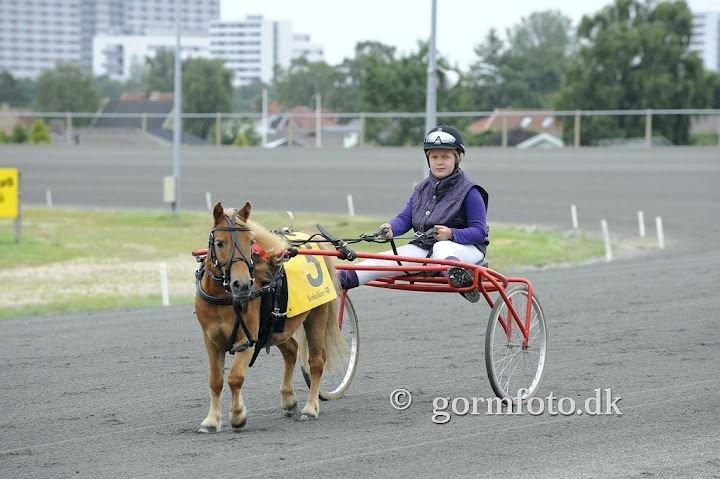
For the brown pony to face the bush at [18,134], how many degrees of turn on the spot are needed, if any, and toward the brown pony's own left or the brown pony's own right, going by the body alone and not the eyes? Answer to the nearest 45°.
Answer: approximately 135° to the brown pony's own right

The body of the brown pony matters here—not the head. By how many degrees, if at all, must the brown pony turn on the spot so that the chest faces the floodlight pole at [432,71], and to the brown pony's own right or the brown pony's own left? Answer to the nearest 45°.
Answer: approximately 135° to the brown pony's own right

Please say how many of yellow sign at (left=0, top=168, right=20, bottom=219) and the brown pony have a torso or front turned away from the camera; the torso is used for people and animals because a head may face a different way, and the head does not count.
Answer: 0

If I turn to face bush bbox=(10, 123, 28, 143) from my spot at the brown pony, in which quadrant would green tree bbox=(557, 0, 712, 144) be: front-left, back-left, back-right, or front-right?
front-right

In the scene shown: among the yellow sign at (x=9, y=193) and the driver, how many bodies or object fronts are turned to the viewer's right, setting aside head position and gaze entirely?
0

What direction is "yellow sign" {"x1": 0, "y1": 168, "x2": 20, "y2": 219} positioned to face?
toward the camera

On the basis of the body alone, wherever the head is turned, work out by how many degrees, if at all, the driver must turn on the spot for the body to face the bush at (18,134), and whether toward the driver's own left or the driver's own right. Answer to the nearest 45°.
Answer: approximately 135° to the driver's own right

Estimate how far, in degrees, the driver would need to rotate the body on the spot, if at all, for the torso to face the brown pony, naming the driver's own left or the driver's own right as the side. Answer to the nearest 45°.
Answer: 0° — they already face it

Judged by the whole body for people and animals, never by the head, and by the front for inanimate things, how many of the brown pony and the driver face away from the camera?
0

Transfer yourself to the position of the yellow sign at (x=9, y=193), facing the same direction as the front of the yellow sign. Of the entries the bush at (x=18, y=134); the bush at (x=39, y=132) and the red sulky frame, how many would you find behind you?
2

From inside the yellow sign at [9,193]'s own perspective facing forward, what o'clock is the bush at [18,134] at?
The bush is roughly at 6 o'clock from the yellow sign.

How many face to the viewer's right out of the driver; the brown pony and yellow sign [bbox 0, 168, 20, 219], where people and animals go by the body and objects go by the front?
0

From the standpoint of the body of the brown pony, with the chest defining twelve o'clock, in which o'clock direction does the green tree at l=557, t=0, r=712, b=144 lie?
The green tree is roughly at 5 o'clock from the brown pony.

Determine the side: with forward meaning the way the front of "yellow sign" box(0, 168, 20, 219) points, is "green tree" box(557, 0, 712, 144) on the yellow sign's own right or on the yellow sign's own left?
on the yellow sign's own left

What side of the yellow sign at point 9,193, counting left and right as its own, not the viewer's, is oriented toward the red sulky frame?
front

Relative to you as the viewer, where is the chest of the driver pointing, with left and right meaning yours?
facing the viewer and to the left of the viewer

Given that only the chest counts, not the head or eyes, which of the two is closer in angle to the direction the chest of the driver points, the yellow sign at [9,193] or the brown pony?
the brown pony
